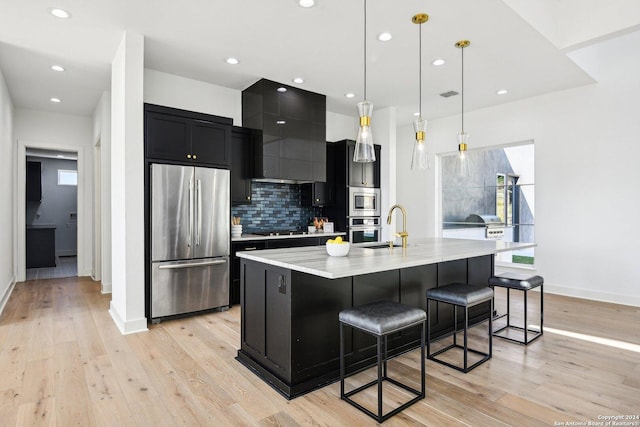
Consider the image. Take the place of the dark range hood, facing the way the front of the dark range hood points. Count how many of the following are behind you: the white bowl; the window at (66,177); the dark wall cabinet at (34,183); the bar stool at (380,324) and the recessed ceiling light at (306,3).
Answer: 2

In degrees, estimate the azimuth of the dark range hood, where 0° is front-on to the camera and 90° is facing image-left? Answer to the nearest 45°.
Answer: approximately 315°

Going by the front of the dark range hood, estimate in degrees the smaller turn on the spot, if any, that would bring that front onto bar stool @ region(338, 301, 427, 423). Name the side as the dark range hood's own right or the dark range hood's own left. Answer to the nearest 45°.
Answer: approximately 45° to the dark range hood's own right

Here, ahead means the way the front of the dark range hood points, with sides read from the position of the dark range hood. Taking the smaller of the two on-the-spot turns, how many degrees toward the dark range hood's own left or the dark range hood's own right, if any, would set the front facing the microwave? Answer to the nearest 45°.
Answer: approximately 90° to the dark range hood's own left

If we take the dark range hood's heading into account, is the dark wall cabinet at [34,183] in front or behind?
behind

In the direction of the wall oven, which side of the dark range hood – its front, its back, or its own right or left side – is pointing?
left

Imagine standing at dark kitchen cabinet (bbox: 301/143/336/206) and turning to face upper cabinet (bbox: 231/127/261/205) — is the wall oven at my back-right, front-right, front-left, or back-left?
back-left

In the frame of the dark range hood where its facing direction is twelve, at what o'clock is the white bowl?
The white bowl is roughly at 1 o'clock from the dark range hood.

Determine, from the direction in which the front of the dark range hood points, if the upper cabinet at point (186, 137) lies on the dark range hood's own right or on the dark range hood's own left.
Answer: on the dark range hood's own right

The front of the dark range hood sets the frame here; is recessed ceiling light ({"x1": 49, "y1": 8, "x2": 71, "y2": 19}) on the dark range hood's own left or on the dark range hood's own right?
on the dark range hood's own right

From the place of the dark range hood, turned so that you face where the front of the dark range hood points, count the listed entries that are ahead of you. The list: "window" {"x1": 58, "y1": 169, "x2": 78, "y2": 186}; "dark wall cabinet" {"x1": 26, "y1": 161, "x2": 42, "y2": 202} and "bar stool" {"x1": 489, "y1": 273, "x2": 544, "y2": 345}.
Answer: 1

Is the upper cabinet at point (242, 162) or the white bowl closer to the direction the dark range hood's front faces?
the white bowl
